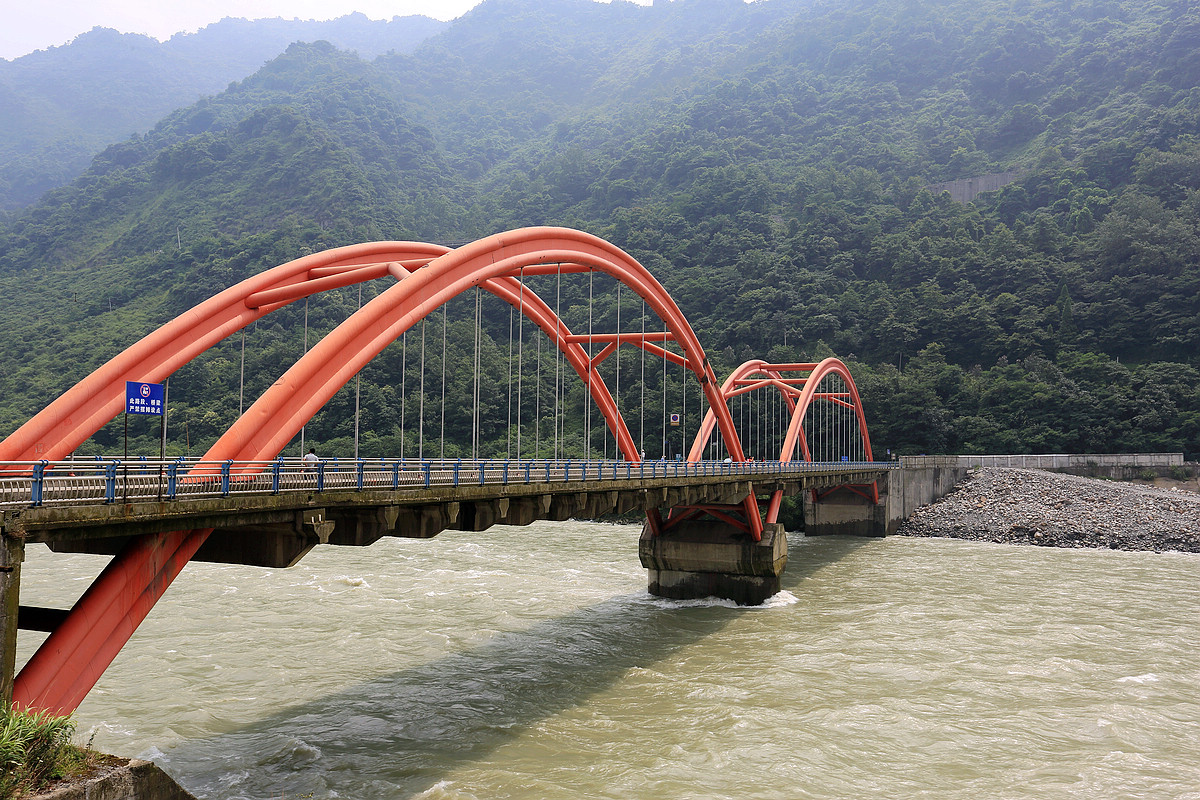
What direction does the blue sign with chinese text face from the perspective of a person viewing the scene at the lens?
facing the viewer
